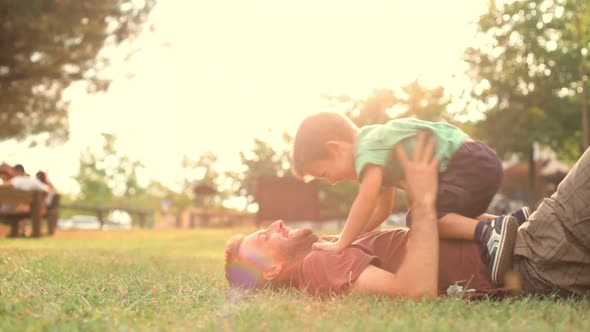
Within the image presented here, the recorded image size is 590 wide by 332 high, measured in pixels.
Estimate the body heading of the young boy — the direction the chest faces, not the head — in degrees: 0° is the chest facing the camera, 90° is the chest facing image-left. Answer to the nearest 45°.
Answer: approximately 90°

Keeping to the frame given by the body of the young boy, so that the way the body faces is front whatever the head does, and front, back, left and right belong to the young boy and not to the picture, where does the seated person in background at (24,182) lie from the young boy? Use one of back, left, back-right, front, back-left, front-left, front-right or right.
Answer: front-right

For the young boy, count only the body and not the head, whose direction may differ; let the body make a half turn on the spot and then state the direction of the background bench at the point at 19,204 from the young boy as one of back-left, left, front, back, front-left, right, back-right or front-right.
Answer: back-left
